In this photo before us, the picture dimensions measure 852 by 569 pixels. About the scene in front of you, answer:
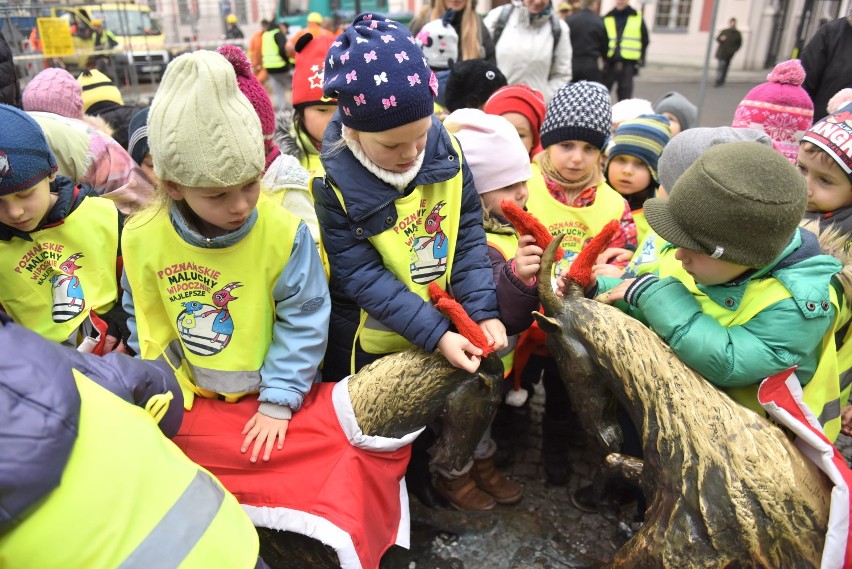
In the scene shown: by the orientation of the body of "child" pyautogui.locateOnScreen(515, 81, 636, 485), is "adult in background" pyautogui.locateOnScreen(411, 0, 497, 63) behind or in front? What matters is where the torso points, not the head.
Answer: behind

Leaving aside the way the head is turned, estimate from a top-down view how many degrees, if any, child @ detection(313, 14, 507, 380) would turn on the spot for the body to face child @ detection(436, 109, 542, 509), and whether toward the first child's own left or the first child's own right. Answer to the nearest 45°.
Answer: approximately 90° to the first child's own left

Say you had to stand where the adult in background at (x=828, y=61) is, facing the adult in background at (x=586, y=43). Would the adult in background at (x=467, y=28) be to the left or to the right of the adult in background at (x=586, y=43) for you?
left

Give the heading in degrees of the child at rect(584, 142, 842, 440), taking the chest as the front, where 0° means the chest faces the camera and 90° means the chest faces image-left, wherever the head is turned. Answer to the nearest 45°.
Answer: approximately 90°

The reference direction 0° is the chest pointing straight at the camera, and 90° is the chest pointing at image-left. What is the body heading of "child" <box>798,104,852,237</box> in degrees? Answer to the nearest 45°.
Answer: approximately 45°

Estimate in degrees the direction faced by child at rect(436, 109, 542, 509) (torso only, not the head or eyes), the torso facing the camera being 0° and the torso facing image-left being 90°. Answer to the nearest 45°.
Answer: approximately 315°
